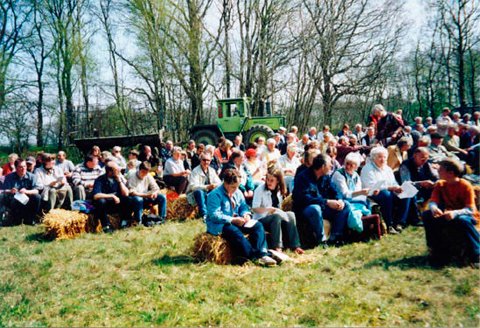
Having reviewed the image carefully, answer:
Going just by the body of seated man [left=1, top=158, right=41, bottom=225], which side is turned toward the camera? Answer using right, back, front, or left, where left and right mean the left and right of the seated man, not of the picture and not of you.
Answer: front

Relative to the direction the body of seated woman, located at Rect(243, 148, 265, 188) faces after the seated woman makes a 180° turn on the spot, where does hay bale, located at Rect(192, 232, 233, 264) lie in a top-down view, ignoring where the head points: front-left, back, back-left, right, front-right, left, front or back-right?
back-left

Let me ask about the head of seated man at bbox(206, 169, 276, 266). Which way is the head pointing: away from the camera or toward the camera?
toward the camera

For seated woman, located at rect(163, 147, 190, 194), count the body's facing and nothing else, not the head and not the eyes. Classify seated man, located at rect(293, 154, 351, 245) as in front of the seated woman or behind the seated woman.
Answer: in front

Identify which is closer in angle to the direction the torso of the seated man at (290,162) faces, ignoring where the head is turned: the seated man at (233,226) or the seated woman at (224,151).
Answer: the seated man

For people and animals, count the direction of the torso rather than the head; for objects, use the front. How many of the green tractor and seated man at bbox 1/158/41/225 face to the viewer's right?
1

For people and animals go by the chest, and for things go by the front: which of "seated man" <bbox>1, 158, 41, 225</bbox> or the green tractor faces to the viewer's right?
the green tractor
